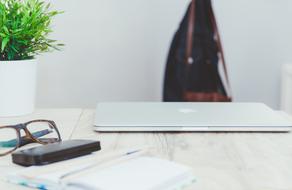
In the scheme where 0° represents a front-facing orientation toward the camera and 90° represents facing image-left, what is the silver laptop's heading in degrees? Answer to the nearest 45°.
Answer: approximately 0°
